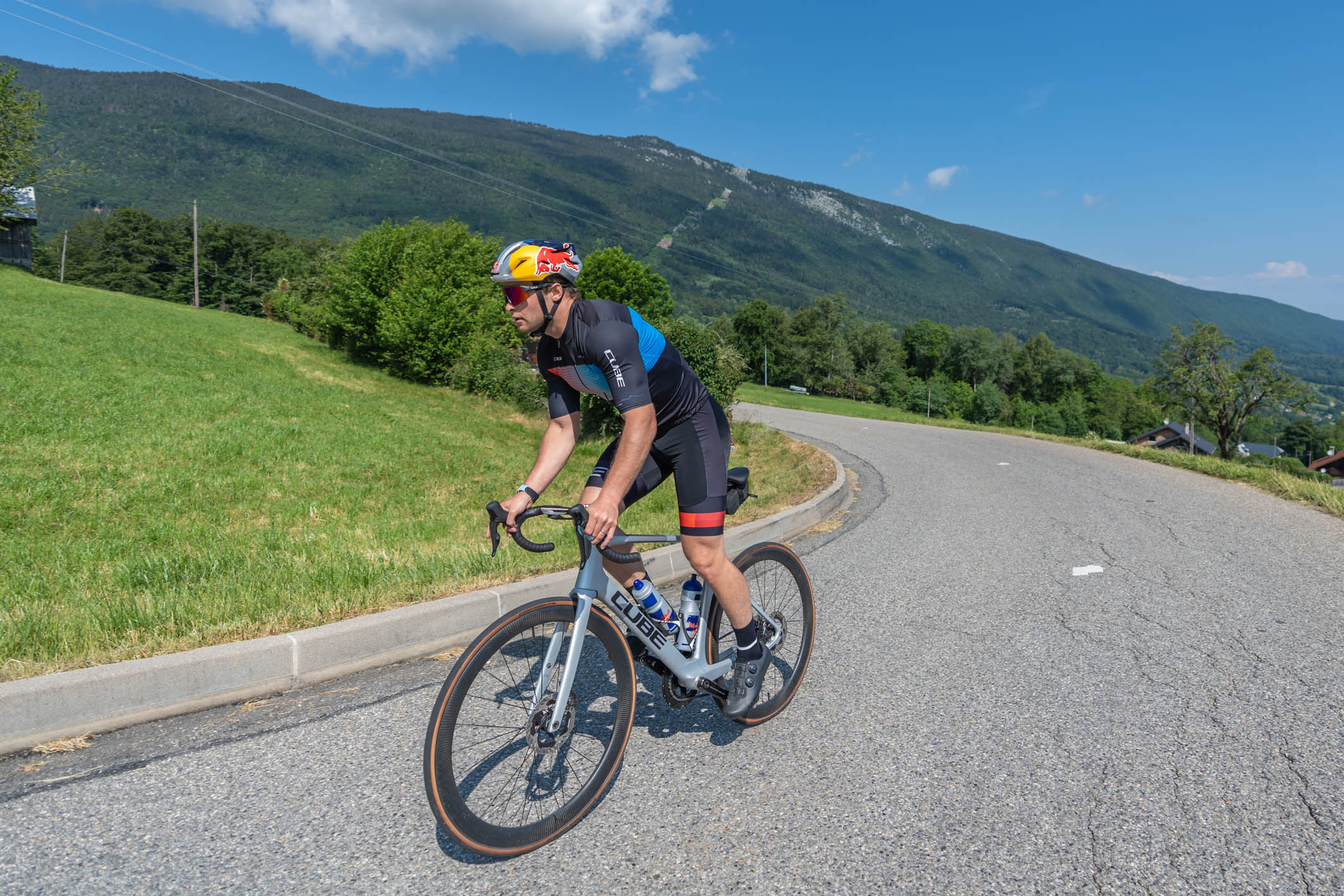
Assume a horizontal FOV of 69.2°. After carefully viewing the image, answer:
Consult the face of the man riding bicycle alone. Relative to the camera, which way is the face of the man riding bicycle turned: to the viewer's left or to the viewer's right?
to the viewer's left

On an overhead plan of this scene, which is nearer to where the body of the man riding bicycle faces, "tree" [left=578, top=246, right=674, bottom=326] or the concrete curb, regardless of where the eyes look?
the concrete curb

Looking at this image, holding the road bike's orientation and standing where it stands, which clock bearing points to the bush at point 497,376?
The bush is roughly at 4 o'clock from the road bike.

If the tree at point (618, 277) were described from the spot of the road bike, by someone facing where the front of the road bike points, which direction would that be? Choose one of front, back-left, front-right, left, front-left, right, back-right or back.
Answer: back-right

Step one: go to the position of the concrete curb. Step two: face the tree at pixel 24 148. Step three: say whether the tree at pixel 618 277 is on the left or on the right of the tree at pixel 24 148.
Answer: right

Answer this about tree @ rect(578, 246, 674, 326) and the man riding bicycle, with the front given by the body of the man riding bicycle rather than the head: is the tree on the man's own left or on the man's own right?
on the man's own right

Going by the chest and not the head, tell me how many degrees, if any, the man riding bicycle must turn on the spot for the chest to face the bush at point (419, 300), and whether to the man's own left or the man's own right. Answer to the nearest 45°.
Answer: approximately 135° to the man's own right

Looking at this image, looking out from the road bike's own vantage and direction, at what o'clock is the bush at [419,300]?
The bush is roughly at 4 o'clock from the road bike.

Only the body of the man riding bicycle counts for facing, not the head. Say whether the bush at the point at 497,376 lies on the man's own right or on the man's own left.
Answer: on the man's own right

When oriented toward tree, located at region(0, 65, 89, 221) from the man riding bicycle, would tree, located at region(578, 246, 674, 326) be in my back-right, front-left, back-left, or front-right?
front-right

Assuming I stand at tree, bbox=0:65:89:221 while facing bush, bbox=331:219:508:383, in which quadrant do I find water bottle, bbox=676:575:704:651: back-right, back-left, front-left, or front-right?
front-right

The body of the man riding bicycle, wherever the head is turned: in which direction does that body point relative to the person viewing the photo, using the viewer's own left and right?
facing the viewer and to the left of the viewer
